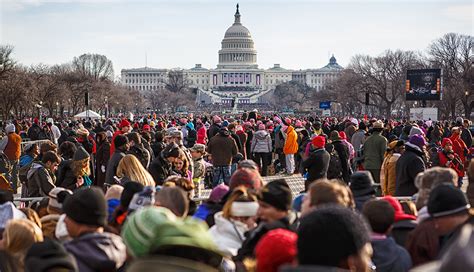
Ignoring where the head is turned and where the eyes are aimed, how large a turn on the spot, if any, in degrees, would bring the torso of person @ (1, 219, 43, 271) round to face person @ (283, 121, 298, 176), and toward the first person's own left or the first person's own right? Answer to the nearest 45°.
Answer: approximately 45° to the first person's own right

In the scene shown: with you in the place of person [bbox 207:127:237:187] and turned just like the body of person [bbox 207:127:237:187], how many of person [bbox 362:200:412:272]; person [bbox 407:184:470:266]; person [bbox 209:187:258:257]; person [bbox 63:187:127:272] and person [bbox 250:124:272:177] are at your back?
4

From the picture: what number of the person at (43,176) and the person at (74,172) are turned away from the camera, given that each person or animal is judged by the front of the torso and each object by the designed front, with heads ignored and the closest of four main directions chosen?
0

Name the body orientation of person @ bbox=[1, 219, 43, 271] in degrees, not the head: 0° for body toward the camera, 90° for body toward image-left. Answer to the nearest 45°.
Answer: approximately 180°

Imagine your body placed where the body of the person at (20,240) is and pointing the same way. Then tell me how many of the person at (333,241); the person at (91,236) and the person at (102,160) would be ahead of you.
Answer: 1

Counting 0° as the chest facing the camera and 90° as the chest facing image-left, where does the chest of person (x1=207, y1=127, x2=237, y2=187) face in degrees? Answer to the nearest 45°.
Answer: approximately 180°

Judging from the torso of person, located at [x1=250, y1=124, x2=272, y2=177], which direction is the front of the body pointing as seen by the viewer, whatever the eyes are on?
away from the camera

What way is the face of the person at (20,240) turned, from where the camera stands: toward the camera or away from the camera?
away from the camera

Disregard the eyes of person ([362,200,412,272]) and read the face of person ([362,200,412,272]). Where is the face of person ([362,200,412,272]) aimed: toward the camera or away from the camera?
away from the camera
